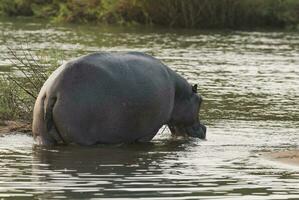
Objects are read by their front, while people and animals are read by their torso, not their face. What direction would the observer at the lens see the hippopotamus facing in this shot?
facing away from the viewer and to the right of the viewer
